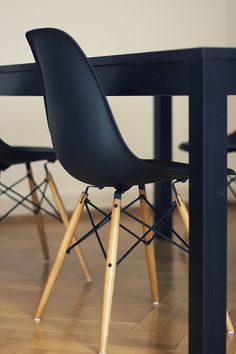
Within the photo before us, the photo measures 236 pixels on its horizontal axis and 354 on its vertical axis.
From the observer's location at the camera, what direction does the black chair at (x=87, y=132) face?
facing away from the viewer and to the right of the viewer
